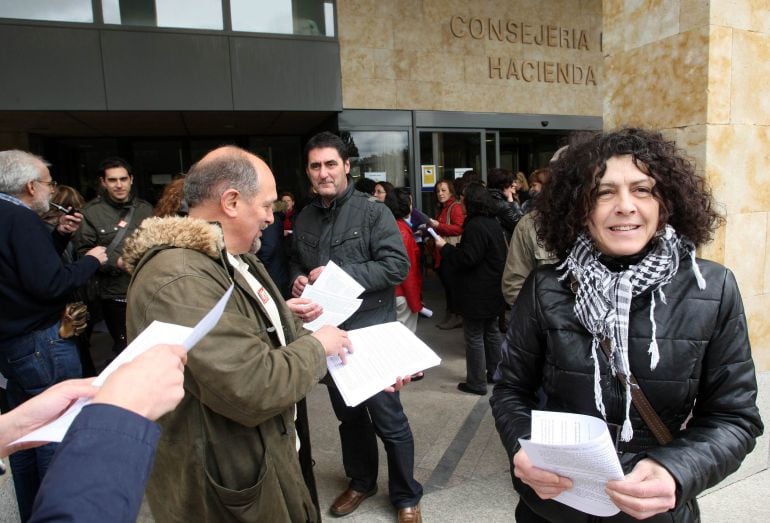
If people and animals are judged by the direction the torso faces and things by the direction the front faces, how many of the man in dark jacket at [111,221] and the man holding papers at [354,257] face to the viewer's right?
0

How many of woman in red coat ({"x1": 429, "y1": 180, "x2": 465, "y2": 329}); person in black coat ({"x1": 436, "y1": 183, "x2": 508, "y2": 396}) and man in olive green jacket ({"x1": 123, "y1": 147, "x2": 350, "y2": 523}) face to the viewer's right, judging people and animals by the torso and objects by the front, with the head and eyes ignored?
1

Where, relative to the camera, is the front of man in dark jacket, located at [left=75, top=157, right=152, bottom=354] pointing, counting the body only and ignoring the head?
toward the camera

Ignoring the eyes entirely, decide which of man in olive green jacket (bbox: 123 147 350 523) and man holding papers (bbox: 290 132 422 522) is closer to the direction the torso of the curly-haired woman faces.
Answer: the man in olive green jacket

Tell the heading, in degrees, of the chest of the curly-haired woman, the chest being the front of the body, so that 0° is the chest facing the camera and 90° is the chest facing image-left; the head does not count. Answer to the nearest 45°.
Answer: approximately 0°

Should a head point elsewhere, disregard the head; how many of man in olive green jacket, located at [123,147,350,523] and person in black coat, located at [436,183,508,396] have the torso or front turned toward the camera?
0

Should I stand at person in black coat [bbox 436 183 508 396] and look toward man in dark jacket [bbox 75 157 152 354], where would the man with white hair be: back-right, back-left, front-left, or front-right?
front-left

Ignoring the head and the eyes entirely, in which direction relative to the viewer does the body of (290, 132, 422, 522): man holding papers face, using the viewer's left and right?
facing the viewer and to the left of the viewer

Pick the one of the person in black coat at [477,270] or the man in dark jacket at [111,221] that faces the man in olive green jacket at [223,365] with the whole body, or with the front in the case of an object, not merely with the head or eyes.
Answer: the man in dark jacket

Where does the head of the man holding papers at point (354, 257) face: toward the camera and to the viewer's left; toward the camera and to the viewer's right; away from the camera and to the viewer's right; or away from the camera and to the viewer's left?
toward the camera and to the viewer's left

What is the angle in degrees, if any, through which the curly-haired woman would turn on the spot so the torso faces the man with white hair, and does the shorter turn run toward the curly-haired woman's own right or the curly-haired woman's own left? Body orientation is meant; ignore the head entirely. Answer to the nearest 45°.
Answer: approximately 90° to the curly-haired woman's own right

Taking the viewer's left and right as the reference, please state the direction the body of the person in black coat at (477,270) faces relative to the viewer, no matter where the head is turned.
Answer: facing away from the viewer and to the left of the viewer

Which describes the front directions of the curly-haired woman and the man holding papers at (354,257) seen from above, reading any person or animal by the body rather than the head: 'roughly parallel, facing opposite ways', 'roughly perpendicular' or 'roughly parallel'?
roughly parallel

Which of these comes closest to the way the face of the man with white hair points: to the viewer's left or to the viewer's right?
to the viewer's right

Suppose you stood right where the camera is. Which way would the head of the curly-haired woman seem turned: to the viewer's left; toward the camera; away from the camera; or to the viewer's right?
toward the camera

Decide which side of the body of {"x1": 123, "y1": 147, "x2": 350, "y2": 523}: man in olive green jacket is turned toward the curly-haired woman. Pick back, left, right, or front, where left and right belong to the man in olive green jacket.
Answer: front

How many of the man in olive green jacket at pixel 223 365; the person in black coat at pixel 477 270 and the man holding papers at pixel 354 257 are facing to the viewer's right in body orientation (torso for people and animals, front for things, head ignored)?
1
